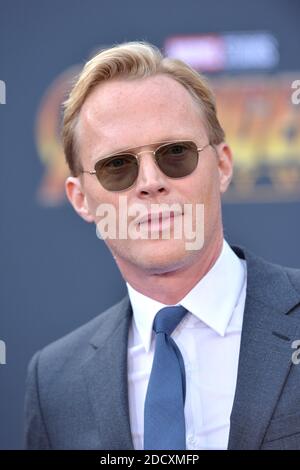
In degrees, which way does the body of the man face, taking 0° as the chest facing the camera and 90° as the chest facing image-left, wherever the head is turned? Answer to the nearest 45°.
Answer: approximately 0°
